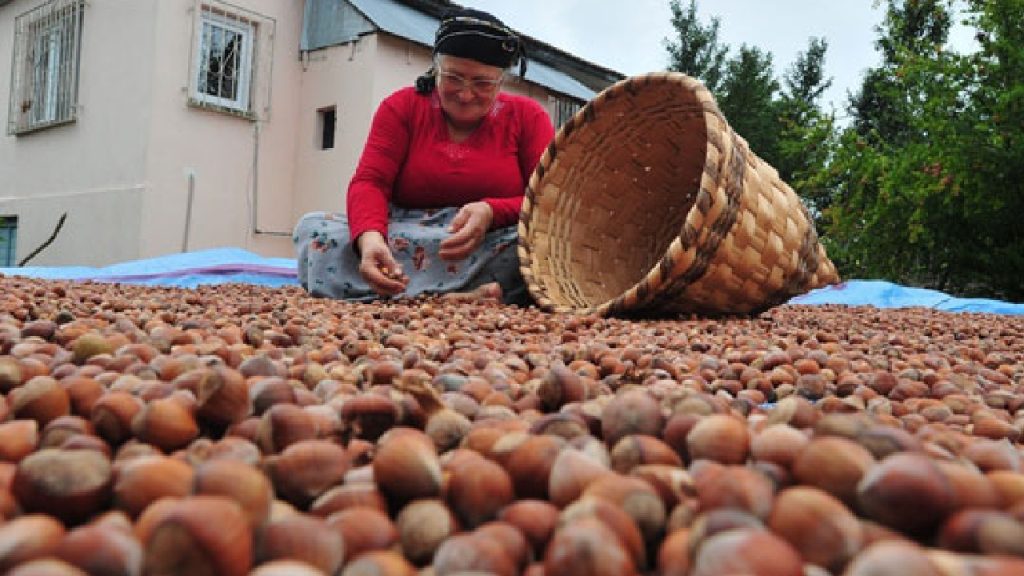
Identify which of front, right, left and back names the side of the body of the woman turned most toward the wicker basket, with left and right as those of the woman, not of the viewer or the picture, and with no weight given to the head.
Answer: left

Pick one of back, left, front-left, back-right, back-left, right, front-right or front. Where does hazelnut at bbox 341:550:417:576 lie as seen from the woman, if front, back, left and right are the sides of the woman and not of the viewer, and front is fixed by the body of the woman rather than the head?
front

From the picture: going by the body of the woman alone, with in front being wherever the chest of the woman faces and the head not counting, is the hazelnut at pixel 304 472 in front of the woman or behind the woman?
in front

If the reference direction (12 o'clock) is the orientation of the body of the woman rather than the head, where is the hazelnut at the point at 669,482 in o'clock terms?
The hazelnut is roughly at 12 o'clock from the woman.

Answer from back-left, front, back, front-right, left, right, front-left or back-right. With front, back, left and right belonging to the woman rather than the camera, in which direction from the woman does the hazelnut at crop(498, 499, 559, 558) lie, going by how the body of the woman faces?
front

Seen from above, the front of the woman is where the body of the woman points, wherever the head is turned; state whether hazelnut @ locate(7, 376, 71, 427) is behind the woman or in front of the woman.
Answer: in front

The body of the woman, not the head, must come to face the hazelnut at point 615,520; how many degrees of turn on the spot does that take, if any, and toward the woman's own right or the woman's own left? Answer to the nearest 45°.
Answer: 0° — they already face it

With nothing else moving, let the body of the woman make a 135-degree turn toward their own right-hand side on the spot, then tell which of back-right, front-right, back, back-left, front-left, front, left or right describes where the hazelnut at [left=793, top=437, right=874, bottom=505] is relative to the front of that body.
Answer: back-left

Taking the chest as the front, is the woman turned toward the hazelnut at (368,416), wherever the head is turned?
yes

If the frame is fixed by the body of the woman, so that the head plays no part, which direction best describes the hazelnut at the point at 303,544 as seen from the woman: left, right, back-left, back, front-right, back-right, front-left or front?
front

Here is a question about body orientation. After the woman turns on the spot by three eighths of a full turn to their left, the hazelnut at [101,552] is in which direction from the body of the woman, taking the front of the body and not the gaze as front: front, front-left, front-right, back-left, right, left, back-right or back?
back-right

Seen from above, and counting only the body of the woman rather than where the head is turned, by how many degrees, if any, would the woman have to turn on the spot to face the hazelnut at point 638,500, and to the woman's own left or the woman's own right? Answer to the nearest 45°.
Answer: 0° — they already face it

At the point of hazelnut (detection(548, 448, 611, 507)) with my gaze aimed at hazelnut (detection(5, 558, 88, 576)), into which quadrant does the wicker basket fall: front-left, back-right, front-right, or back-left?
back-right

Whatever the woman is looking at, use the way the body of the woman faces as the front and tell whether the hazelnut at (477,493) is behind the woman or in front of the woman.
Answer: in front

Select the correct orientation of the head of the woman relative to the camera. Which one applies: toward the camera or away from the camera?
toward the camera

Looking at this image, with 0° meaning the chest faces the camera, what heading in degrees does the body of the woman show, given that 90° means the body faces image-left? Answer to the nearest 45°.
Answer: approximately 0°

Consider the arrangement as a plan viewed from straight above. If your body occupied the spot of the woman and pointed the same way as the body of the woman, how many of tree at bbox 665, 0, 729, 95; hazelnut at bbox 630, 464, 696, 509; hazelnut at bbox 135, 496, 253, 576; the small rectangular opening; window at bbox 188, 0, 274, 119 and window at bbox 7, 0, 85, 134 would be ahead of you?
2

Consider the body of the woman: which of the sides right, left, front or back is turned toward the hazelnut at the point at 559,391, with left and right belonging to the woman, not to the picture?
front

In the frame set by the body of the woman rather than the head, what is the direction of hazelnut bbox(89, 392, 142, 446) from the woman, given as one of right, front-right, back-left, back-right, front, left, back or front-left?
front

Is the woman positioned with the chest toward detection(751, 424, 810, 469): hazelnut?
yes

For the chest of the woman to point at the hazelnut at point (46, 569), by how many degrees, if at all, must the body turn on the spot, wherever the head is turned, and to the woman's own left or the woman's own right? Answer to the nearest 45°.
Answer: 0° — they already face it
